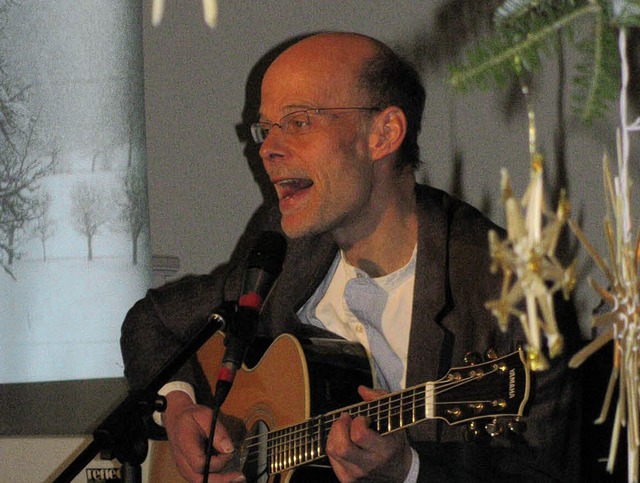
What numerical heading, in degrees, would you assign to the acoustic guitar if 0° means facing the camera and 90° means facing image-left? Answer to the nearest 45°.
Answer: approximately 45°
